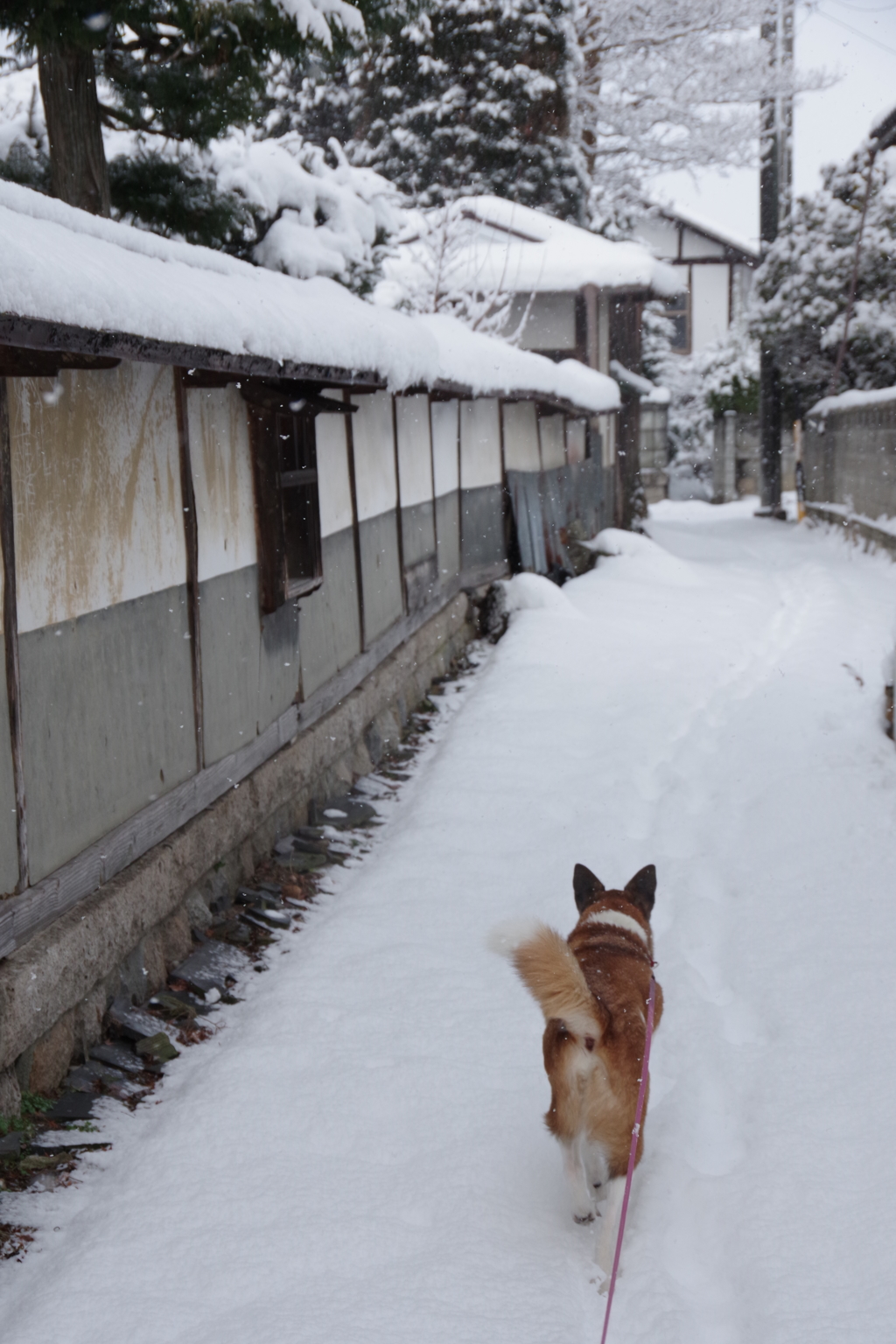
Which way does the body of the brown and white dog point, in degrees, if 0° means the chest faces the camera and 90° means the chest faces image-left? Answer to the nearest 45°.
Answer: approximately 180°

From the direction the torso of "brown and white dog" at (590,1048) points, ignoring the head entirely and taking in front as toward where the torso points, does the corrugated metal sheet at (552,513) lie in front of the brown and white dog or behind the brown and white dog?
in front

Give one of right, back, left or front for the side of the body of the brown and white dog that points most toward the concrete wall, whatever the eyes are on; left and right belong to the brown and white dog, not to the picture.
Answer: front

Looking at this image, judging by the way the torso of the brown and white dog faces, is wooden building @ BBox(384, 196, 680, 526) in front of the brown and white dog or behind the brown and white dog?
in front

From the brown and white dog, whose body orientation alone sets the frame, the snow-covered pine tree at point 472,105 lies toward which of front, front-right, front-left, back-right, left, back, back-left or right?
front

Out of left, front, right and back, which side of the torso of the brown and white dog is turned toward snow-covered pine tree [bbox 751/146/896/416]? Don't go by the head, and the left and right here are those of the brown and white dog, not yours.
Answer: front
